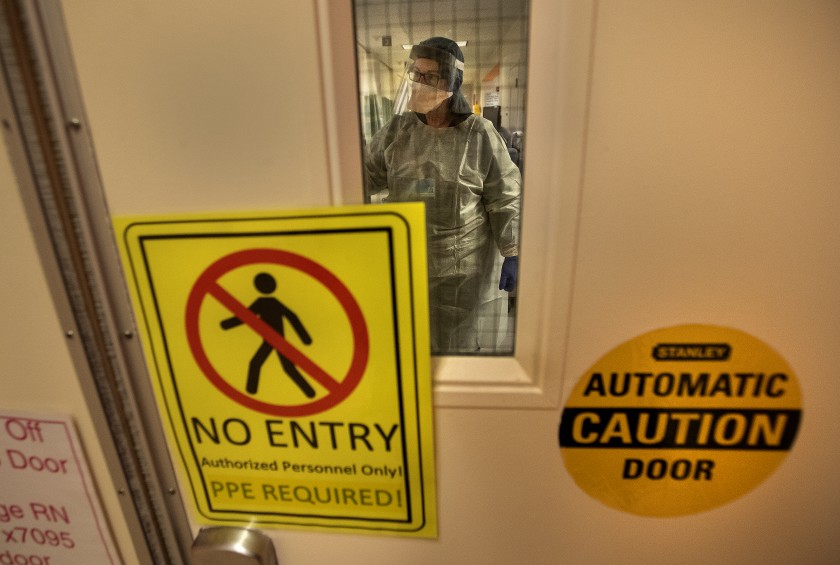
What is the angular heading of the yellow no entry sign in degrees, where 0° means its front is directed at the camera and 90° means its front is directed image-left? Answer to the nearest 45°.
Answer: approximately 0°

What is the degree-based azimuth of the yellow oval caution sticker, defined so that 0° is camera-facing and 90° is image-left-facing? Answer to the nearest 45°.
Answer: approximately 0°

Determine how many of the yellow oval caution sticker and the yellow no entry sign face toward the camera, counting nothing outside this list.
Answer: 2
